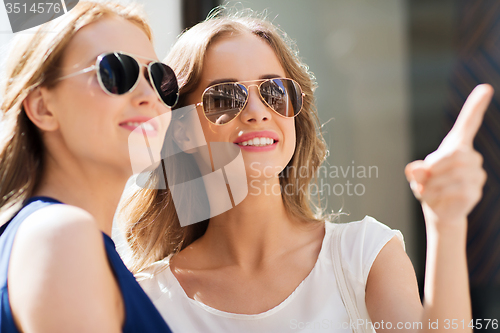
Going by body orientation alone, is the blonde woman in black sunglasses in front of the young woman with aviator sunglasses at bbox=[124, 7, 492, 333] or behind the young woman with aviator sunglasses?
in front

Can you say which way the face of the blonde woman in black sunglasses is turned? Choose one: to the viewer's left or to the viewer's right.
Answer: to the viewer's right

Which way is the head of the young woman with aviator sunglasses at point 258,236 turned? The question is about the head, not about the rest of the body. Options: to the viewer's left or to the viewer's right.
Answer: to the viewer's right

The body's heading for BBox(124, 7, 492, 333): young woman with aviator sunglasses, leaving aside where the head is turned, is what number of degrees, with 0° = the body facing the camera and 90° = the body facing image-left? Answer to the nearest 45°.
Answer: approximately 0°
